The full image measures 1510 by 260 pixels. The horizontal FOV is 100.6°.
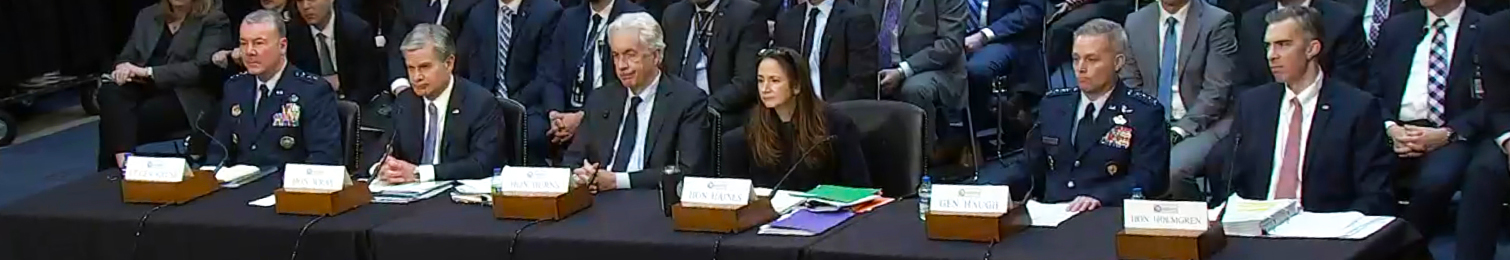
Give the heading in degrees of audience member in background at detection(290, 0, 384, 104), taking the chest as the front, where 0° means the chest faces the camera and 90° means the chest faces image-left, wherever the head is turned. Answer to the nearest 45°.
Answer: approximately 45°

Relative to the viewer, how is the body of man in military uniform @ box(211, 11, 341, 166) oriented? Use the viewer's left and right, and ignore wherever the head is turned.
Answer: facing the viewer and to the left of the viewer

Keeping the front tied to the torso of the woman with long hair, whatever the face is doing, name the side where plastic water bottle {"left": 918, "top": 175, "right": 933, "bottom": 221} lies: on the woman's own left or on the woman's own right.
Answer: on the woman's own left

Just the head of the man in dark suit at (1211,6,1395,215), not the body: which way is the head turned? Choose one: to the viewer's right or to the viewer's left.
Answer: to the viewer's left

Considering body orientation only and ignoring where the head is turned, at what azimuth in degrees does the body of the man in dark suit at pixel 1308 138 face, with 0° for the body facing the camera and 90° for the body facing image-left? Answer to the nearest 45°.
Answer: approximately 45°
